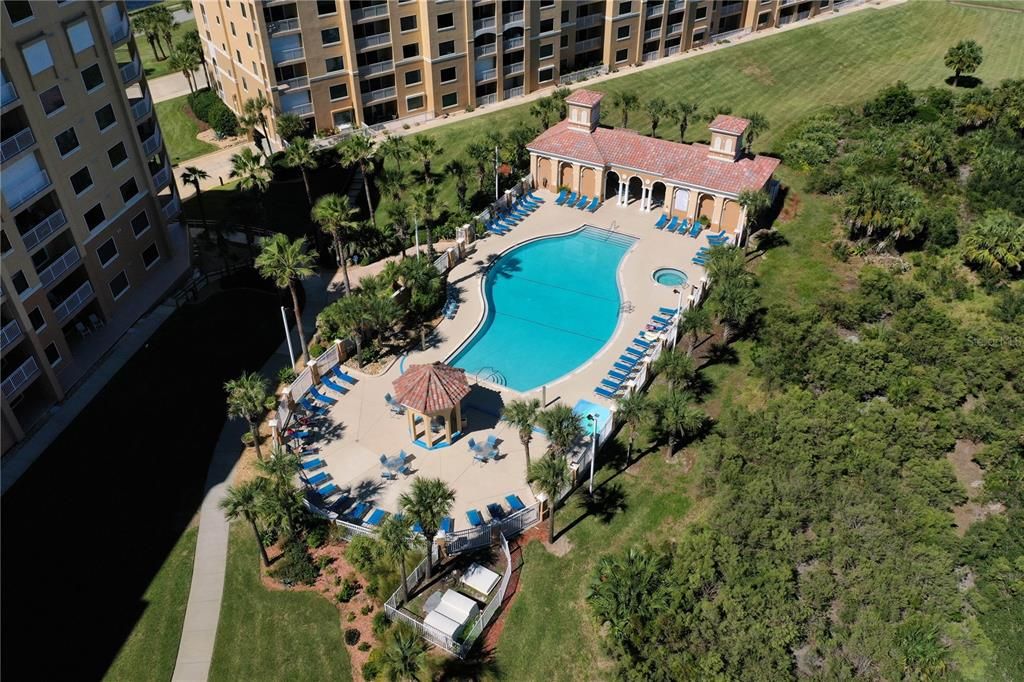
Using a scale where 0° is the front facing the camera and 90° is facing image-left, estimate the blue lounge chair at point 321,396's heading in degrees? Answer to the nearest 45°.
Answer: approximately 315°

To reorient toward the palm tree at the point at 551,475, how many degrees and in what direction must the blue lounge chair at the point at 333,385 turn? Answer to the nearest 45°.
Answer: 0° — it already faces it

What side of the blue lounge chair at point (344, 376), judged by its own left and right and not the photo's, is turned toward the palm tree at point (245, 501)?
right

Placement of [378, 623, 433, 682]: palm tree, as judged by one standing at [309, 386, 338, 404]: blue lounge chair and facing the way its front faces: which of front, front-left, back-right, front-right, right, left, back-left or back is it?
front-right

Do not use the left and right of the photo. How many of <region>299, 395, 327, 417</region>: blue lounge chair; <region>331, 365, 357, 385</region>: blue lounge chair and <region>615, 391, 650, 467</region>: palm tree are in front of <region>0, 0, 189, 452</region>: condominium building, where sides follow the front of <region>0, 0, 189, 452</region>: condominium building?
3

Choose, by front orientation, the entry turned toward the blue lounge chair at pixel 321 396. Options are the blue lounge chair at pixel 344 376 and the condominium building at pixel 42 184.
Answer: the condominium building

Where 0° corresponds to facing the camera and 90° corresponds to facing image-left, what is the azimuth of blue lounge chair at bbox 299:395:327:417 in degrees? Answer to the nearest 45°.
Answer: approximately 315°

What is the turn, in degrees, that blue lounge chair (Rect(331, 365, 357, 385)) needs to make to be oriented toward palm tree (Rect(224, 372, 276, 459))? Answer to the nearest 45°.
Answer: approximately 90° to its right

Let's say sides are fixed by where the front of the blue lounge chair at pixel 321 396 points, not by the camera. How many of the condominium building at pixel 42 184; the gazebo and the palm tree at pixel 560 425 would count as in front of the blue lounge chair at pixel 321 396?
2

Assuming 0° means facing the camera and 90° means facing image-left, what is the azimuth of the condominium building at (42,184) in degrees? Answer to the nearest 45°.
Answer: approximately 315°
